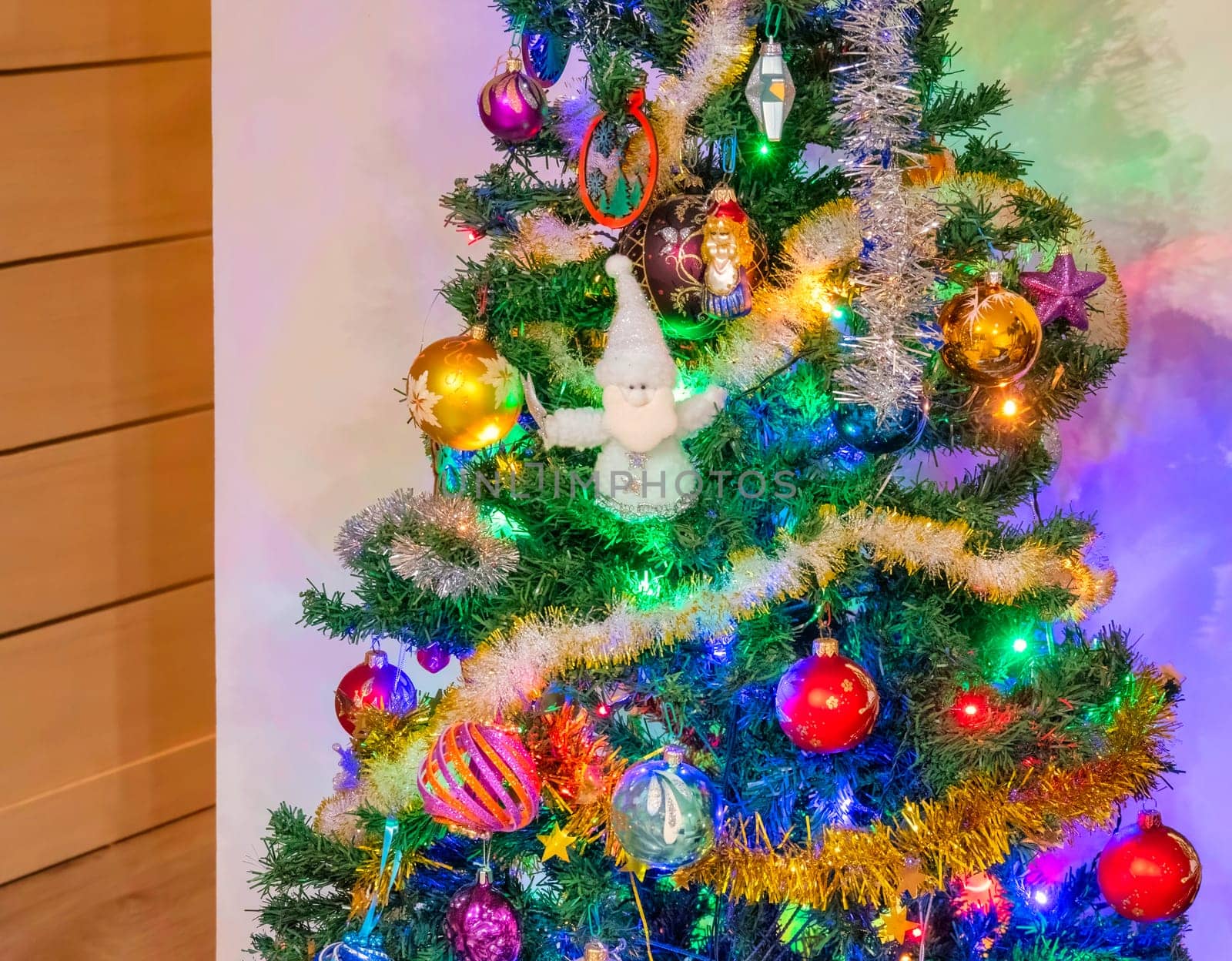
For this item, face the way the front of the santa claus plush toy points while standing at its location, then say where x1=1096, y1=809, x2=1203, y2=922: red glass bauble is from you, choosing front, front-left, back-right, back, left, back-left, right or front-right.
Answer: left

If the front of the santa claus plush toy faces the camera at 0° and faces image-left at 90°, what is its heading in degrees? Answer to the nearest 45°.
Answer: approximately 0°
